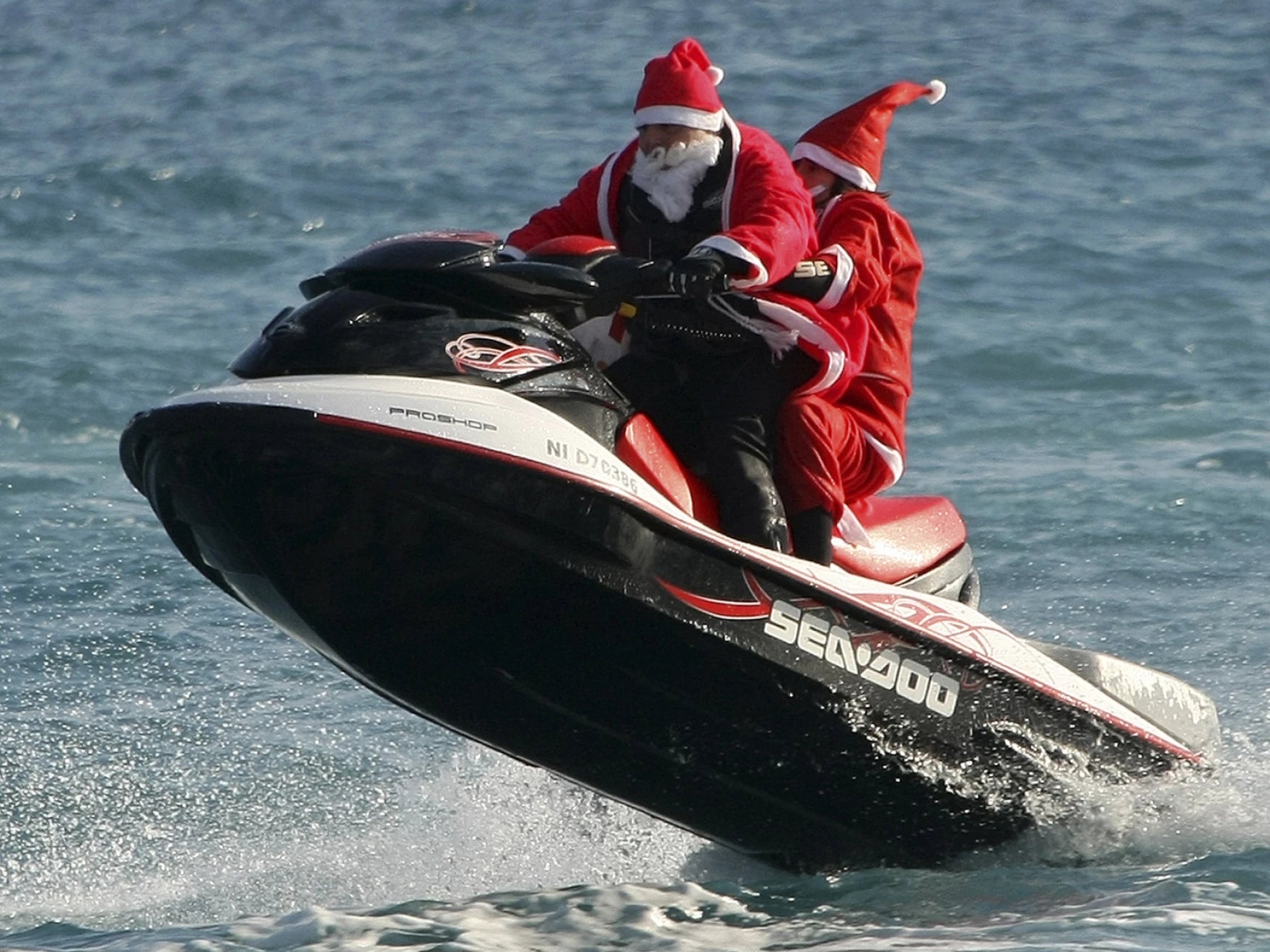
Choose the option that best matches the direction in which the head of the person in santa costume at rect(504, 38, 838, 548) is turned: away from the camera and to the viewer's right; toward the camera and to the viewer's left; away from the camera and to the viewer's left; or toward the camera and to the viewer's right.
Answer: toward the camera and to the viewer's left

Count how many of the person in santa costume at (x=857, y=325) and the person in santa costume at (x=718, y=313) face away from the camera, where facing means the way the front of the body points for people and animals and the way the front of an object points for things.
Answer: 0

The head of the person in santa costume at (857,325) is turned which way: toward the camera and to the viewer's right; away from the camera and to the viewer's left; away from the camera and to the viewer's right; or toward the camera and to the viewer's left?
toward the camera and to the viewer's left

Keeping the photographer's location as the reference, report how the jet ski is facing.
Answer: facing to the left of the viewer

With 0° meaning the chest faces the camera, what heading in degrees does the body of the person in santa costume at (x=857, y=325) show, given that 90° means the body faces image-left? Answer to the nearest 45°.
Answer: approximately 90°
